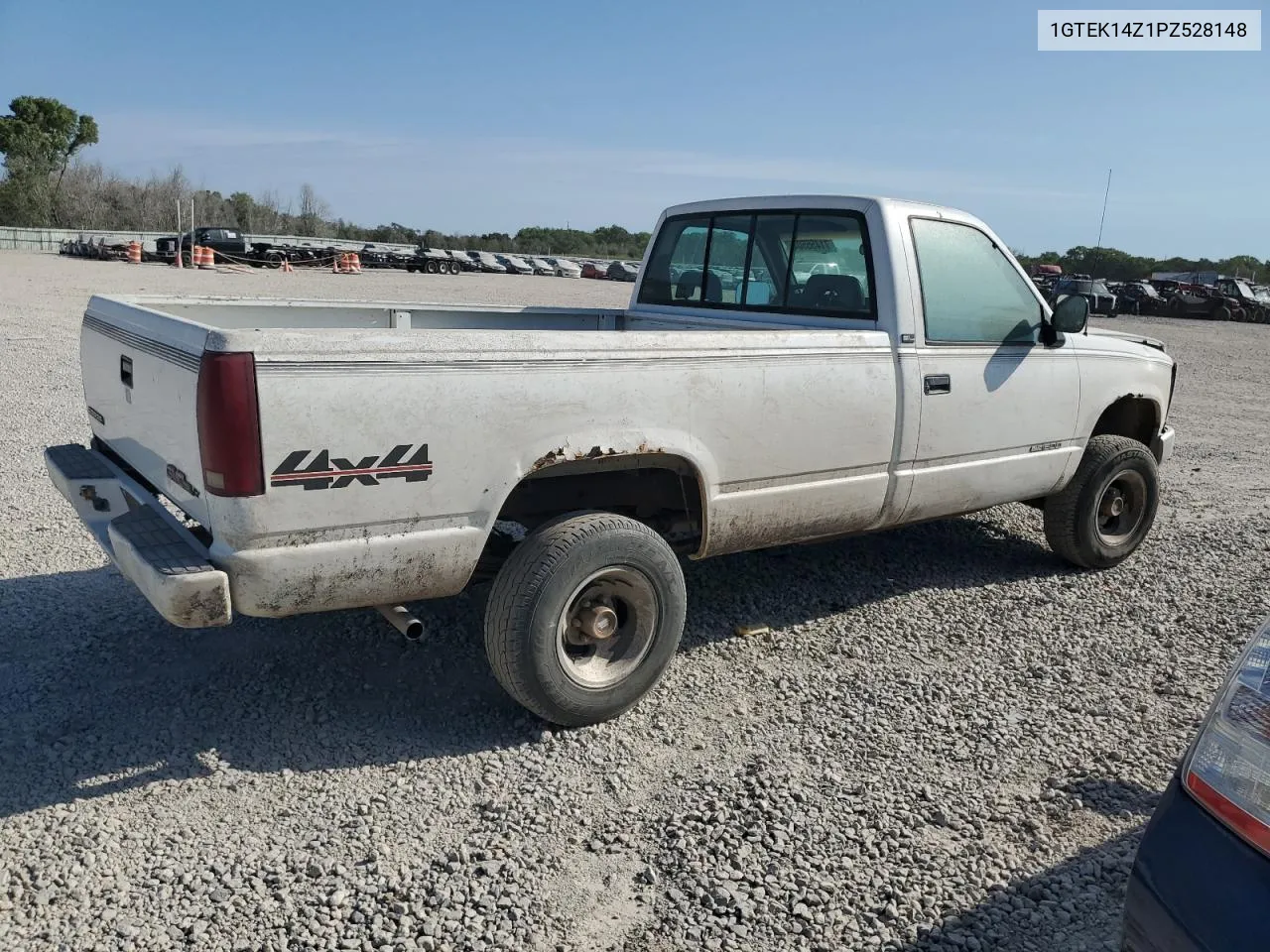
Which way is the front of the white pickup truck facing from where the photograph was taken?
facing away from the viewer and to the right of the viewer

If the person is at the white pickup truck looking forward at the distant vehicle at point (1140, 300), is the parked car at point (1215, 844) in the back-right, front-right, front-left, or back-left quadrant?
back-right

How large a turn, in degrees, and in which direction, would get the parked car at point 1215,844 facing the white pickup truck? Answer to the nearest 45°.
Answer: approximately 90° to its left

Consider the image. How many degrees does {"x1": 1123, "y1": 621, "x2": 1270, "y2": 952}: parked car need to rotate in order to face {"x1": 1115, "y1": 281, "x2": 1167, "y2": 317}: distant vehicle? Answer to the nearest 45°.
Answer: approximately 45° to its left

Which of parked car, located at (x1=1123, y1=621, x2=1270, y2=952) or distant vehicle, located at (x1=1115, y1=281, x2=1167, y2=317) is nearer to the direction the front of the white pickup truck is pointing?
the distant vehicle

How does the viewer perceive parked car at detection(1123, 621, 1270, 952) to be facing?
facing away from the viewer and to the right of the viewer

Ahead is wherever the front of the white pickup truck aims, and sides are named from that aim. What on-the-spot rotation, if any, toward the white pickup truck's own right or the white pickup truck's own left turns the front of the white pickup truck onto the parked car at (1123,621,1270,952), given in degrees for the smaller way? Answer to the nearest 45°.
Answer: approximately 90° to the white pickup truck's own right

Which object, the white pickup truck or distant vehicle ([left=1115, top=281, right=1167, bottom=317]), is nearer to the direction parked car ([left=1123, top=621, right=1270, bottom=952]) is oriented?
the distant vehicle
